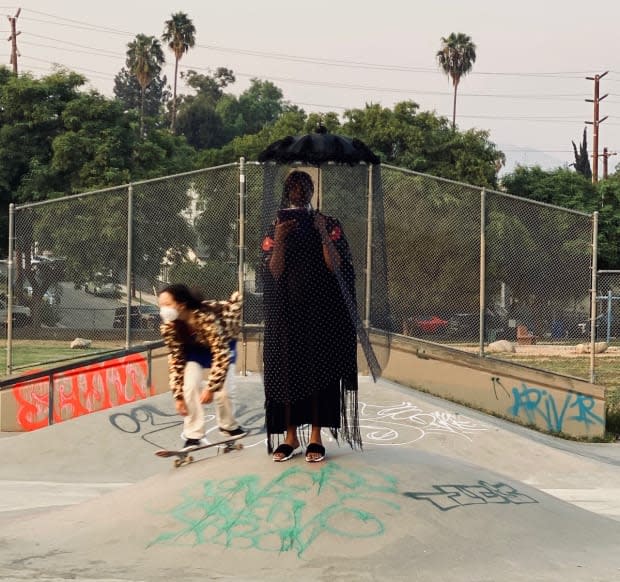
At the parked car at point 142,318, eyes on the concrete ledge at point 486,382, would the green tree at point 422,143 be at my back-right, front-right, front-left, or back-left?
front-left

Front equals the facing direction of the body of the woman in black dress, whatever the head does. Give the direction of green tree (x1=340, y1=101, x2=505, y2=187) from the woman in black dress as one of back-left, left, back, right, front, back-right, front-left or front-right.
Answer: back

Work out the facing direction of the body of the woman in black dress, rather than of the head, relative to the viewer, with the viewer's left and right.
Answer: facing the viewer

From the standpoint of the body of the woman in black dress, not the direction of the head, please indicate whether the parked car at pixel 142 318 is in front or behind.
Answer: behind

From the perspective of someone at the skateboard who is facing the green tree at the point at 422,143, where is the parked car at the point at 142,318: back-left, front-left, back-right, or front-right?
front-left

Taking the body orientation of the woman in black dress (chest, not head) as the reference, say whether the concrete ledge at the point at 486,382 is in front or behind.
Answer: behind

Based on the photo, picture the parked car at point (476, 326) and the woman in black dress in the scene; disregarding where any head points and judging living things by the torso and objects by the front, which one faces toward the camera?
the woman in black dress

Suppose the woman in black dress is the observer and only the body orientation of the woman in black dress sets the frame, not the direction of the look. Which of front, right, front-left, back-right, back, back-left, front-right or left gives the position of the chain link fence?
back

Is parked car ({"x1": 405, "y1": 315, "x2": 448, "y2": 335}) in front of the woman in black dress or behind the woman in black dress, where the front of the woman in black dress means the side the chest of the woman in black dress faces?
behind
